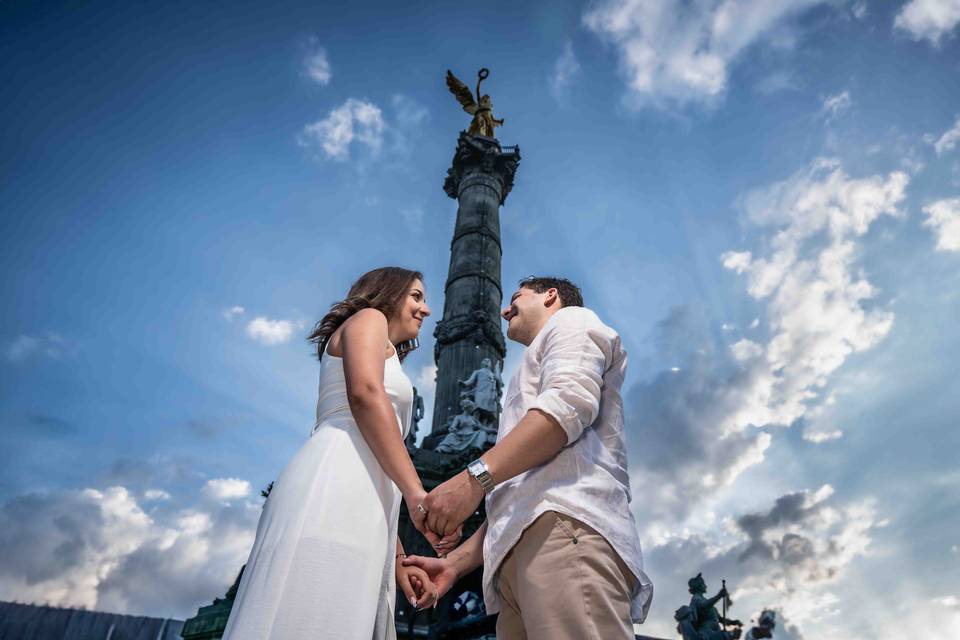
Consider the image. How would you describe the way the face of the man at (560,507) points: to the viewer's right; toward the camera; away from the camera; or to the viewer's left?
to the viewer's left

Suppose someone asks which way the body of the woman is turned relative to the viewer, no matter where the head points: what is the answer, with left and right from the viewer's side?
facing to the right of the viewer

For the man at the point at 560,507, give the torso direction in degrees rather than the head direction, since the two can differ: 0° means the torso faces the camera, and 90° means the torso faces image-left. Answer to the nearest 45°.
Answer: approximately 90°

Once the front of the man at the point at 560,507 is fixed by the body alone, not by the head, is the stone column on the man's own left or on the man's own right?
on the man's own right

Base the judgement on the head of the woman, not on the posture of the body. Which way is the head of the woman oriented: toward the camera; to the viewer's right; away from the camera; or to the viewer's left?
to the viewer's right

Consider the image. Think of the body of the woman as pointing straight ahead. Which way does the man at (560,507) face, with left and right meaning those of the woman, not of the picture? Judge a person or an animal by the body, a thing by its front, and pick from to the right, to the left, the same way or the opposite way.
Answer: the opposite way

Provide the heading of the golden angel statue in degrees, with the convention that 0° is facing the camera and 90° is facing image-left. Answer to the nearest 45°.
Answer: approximately 315°

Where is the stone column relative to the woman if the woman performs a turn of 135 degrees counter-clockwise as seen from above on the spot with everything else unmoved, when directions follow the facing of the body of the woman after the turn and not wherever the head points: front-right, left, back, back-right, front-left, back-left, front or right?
front-right
